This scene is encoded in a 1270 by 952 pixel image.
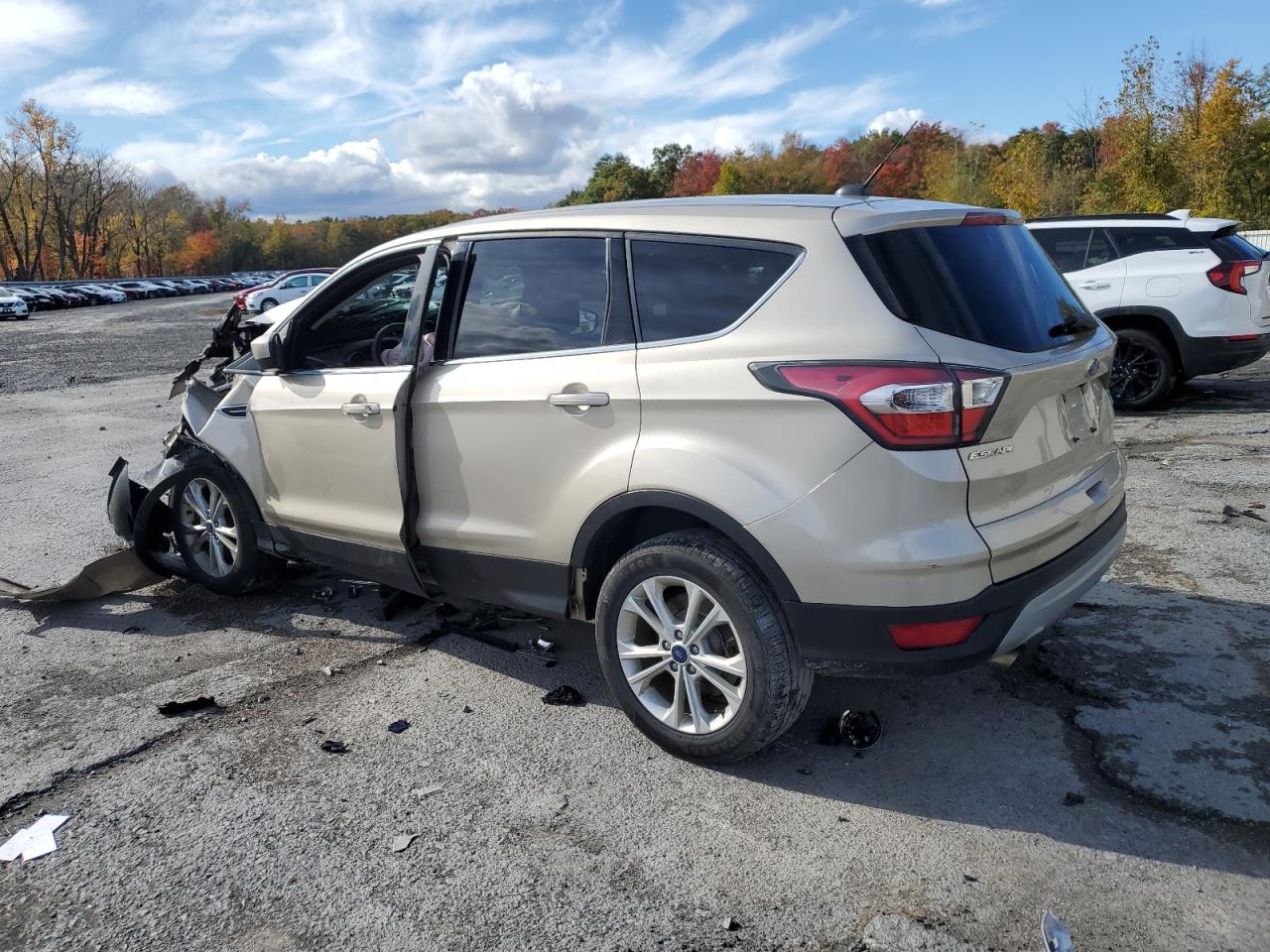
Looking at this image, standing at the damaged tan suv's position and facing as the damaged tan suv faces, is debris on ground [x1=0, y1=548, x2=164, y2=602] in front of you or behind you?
in front

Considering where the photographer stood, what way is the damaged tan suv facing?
facing away from the viewer and to the left of the viewer

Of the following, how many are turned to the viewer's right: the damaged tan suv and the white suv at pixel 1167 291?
0

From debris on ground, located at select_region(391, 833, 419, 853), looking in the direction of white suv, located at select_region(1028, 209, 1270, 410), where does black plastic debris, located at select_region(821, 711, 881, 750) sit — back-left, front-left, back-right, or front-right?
front-right

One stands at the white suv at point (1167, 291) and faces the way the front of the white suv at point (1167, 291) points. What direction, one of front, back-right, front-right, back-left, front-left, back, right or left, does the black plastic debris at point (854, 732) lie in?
back-left

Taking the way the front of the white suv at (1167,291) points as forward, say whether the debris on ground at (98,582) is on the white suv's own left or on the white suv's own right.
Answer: on the white suv's own left

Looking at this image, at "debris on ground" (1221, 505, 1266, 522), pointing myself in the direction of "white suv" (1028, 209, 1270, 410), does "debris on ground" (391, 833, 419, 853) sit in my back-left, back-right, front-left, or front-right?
back-left

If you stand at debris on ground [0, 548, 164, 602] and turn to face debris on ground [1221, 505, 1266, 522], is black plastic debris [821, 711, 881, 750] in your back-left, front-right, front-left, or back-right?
front-right

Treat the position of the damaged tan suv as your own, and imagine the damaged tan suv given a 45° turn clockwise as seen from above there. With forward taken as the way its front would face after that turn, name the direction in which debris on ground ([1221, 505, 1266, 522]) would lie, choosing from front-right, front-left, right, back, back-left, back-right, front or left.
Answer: front-right

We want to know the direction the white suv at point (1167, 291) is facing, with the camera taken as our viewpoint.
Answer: facing away from the viewer and to the left of the viewer

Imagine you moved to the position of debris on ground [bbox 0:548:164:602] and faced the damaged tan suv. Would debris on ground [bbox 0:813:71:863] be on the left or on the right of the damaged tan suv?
right

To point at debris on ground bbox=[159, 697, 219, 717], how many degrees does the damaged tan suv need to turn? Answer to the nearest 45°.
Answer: approximately 45° to its left
